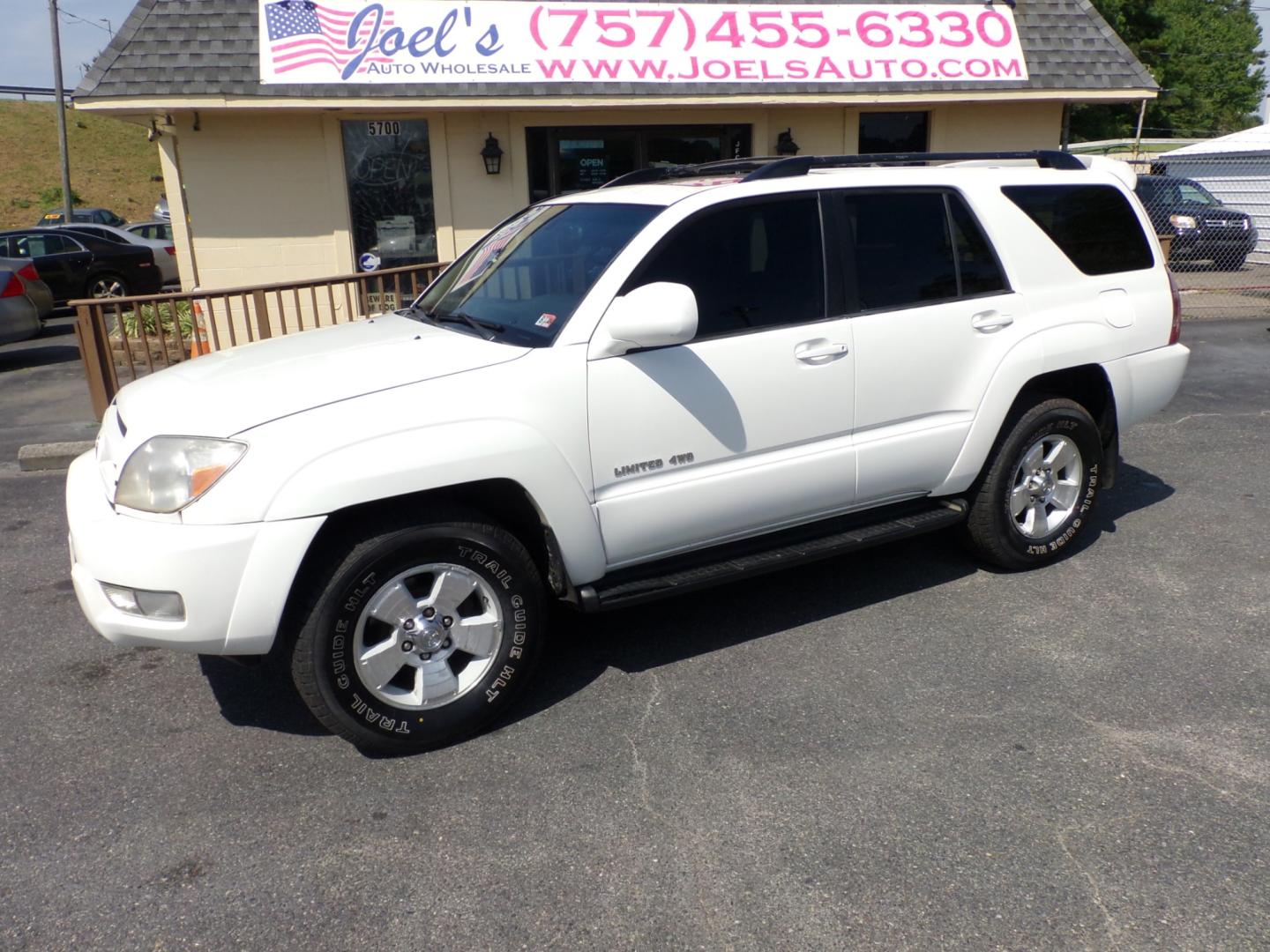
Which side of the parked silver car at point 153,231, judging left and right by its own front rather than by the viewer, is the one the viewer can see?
left

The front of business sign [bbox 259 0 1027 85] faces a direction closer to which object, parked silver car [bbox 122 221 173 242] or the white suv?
the white suv

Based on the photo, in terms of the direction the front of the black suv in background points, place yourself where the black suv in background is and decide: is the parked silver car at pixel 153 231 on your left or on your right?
on your right

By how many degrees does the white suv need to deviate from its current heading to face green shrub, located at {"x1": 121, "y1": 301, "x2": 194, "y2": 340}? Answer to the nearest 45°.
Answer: approximately 90° to its right

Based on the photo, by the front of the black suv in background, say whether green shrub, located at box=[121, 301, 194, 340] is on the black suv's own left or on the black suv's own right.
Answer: on the black suv's own right

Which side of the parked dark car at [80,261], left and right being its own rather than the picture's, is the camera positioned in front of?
left

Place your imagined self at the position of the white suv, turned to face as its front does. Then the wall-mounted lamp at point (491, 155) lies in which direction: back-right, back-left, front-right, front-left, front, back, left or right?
back-right

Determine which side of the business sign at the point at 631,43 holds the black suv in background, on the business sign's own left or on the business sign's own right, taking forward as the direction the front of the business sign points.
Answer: on the business sign's own left

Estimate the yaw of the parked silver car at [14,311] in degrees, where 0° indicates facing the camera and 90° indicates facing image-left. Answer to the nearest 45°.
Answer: approximately 90°

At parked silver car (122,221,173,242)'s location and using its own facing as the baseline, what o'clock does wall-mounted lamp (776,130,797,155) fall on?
The wall-mounted lamp is roughly at 8 o'clock from the parked silver car.

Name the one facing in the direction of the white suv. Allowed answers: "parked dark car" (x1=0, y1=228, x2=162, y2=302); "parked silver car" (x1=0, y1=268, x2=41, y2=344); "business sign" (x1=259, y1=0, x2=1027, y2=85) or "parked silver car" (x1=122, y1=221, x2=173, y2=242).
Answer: the business sign

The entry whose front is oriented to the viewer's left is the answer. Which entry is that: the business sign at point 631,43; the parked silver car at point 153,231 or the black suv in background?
the parked silver car
